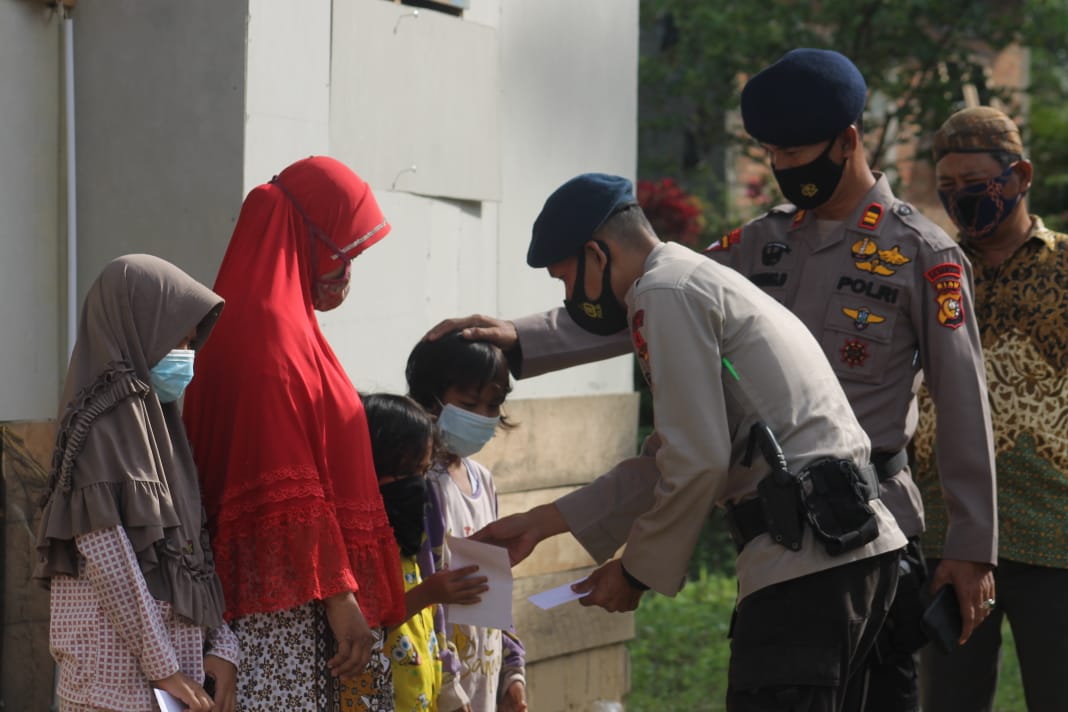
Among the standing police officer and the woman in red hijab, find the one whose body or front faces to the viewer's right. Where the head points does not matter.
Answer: the woman in red hijab

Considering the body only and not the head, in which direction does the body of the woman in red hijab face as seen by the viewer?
to the viewer's right

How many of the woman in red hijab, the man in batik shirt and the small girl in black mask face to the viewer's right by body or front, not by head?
2

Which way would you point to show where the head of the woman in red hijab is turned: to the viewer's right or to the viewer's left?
to the viewer's right

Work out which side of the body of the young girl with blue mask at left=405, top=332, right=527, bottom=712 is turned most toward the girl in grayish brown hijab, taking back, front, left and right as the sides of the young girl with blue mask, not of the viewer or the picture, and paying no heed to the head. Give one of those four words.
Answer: right

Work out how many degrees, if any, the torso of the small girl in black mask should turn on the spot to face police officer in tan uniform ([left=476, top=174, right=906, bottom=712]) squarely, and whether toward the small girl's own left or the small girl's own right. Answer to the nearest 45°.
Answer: approximately 45° to the small girl's own right

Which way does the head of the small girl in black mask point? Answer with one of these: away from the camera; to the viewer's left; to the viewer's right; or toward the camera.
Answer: to the viewer's right

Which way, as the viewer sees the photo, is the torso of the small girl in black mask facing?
to the viewer's right

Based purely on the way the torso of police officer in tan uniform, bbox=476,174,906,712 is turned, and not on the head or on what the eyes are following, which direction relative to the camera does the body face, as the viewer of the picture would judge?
to the viewer's left

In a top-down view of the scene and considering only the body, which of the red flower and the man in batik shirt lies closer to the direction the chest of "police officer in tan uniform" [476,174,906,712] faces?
the red flower

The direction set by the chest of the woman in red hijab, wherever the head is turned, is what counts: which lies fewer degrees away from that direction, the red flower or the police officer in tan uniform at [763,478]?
the police officer in tan uniform
